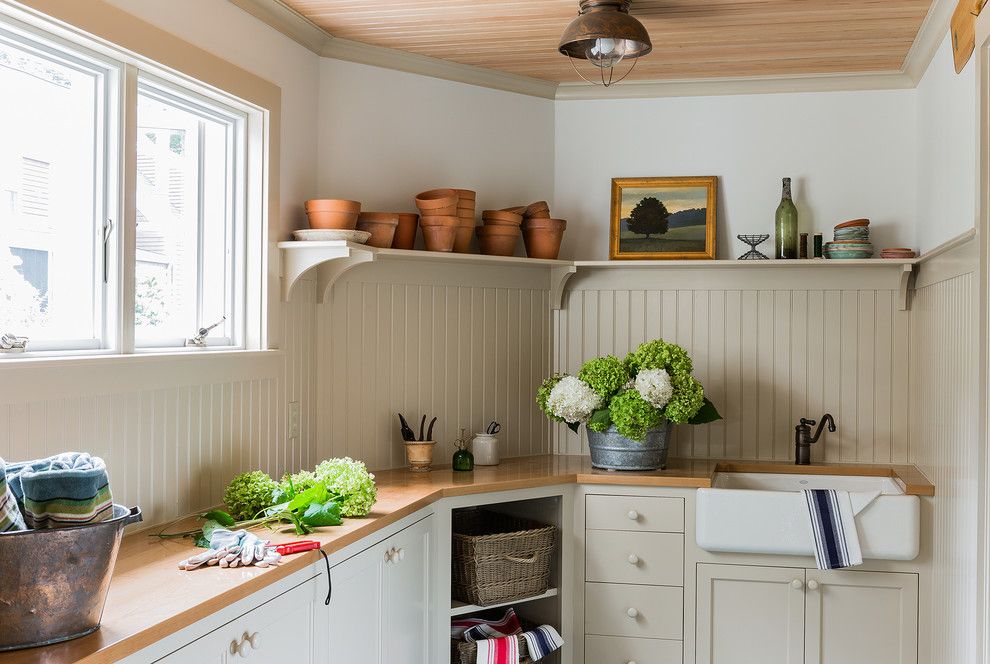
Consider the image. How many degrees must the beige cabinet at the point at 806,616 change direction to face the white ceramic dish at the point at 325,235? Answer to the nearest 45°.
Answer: approximately 45° to its right

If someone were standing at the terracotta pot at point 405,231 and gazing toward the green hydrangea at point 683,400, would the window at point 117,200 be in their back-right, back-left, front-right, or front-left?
back-right

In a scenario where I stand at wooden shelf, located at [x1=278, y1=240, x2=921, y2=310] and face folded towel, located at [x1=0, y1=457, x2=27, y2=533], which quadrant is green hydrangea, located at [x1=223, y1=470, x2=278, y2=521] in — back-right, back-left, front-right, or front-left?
front-right

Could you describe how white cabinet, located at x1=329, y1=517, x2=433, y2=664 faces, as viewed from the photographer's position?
facing the viewer and to the right of the viewer

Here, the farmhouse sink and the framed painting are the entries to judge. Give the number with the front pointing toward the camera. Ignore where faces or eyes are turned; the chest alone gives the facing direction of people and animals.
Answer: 2

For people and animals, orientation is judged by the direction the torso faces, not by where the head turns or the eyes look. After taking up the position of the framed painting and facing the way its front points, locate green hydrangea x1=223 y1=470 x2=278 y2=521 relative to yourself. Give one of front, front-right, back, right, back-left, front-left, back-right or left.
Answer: front-right

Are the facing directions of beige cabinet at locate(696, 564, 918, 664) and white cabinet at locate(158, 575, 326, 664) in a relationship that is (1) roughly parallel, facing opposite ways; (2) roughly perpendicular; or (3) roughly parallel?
roughly perpendicular

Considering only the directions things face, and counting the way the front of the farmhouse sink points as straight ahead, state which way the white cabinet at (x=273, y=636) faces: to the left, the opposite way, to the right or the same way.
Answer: to the left

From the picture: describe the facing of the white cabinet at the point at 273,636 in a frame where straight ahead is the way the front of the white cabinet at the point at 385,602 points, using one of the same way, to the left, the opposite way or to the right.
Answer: the same way

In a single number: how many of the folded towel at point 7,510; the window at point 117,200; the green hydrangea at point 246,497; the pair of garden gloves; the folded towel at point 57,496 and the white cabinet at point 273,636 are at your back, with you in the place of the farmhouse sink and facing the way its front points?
0

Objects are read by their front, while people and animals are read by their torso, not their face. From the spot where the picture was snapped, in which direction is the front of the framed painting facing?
facing the viewer

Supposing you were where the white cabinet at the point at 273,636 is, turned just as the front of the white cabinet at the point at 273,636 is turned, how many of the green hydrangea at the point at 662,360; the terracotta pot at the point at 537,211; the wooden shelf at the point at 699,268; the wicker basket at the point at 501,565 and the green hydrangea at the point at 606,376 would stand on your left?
5

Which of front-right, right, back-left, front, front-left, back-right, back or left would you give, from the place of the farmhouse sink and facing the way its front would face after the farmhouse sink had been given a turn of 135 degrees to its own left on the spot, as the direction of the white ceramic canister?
back-left

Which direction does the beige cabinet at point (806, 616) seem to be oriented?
toward the camera

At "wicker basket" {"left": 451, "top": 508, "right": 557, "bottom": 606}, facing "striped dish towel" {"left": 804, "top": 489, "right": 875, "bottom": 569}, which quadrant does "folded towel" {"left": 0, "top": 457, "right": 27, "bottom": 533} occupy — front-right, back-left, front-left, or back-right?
back-right

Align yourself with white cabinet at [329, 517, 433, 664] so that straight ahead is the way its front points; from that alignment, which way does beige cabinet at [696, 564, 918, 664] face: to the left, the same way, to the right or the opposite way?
to the right

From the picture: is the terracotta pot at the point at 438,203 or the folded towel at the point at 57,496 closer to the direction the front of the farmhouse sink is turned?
the folded towel

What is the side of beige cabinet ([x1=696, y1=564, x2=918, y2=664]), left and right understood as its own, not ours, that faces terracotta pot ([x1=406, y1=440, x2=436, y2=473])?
right

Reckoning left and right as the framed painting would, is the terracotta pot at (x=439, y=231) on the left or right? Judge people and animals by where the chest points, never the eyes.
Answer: on its right

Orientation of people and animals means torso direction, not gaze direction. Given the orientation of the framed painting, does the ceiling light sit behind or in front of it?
in front

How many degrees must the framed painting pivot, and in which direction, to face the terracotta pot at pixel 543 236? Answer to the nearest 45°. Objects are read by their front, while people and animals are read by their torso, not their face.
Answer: approximately 90° to its right
